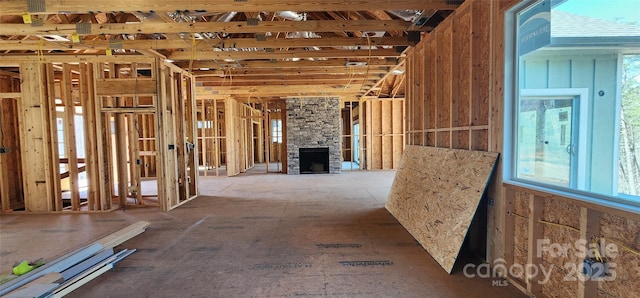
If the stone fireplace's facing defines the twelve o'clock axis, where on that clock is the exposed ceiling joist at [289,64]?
The exposed ceiling joist is roughly at 12 o'clock from the stone fireplace.

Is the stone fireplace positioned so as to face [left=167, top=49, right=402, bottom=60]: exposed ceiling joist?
yes

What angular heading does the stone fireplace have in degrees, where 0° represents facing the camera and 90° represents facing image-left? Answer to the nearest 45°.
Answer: approximately 0°

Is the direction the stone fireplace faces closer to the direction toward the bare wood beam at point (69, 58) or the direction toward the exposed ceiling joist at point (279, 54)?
the exposed ceiling joist
